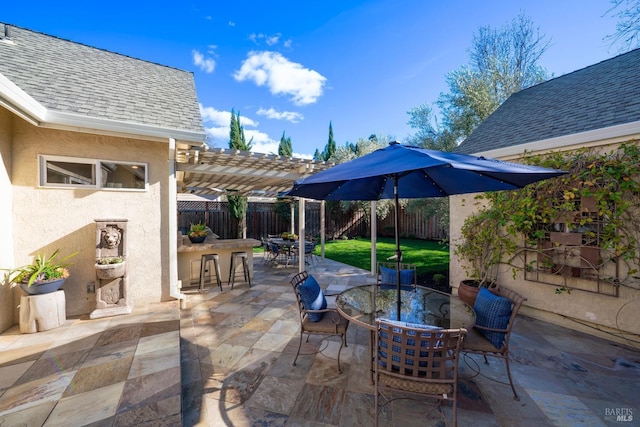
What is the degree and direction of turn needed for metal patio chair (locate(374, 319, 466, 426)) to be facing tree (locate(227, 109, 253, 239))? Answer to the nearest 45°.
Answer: approximately 45° to its left

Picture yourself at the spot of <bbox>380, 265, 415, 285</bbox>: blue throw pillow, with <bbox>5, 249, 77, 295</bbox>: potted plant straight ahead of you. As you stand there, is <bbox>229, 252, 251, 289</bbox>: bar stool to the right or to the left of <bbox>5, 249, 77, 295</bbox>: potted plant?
right

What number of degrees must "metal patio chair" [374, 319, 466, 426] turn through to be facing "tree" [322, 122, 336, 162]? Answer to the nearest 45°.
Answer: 0° — it already faces it

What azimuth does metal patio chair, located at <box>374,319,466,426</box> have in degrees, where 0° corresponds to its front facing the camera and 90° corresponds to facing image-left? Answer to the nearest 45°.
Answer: approximately 180°

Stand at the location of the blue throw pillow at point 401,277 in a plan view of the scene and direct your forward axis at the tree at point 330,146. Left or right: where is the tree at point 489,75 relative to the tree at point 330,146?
right

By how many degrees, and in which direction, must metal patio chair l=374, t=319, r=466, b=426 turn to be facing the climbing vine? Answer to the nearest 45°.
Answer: approximately 45° to its right

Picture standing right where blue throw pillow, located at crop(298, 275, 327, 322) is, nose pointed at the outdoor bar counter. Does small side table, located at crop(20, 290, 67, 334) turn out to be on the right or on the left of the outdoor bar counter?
left

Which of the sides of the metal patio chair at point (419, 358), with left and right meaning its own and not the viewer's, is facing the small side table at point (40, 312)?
left

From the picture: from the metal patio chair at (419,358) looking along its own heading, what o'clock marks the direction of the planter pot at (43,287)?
The planter pot is roughly at 9 o'clock from the metal patio chair.

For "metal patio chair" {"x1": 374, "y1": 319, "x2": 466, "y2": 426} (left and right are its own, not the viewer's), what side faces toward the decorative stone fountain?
left

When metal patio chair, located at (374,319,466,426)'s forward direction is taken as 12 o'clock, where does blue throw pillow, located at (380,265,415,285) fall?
The blue throw pillow is roughly at 12 o'clock from the metal patio chair.

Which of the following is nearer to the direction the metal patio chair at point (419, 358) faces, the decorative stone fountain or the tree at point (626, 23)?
the tree

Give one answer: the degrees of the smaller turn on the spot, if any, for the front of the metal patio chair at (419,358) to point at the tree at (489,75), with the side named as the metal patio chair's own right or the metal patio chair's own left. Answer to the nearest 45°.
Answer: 0° — it already faces it
